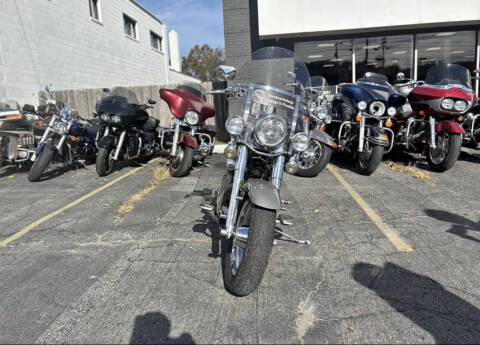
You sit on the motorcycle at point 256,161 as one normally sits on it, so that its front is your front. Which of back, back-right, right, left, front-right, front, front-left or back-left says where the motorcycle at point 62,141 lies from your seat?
back-right

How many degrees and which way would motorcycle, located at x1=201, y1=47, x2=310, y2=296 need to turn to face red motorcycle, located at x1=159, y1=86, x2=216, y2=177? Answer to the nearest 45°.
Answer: approximately 180°

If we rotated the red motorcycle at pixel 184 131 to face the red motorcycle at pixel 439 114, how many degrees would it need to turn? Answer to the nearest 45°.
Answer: approximately 90° to its left

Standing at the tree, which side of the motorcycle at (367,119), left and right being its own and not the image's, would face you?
back

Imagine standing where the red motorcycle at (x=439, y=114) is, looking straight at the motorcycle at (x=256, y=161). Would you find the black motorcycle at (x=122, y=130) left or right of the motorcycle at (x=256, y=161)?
right

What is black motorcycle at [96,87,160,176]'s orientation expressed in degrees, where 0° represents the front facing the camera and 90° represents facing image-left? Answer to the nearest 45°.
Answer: approximately 45°

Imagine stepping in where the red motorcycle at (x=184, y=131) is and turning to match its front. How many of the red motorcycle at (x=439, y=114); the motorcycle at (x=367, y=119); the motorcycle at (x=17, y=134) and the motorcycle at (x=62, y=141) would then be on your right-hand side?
2

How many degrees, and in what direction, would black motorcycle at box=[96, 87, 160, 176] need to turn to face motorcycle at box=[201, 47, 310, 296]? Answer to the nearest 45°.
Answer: approximately 45° to its left

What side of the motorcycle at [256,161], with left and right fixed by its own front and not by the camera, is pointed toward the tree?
back

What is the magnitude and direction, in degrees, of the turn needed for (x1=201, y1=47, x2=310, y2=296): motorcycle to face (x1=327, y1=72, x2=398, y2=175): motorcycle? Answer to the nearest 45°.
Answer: approximately 135° to its left

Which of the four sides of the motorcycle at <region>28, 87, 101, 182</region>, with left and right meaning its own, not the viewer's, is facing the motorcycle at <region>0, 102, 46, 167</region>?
right

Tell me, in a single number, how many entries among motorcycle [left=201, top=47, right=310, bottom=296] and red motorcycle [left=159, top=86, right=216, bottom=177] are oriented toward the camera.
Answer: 2
